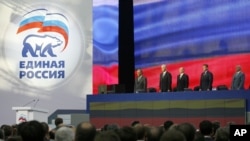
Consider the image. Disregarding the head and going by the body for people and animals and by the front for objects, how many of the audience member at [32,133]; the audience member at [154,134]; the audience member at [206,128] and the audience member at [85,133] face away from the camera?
4

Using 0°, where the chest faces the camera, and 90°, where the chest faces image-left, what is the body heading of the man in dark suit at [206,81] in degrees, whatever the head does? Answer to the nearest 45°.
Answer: approximately 45°

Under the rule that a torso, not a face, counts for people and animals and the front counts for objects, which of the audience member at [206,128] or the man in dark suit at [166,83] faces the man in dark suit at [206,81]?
the audience member

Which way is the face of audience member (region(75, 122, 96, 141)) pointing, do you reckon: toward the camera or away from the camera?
away from the camera

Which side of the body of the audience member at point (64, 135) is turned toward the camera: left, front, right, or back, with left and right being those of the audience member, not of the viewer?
back

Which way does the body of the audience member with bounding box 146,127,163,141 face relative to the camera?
away from the camera

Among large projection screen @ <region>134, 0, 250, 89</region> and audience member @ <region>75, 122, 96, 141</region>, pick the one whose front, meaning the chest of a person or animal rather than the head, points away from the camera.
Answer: the audience member

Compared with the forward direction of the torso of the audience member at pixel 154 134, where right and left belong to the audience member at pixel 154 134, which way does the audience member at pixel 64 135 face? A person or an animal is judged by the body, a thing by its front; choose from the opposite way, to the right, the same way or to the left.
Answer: the same way

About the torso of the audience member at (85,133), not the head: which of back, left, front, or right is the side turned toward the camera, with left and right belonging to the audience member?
back

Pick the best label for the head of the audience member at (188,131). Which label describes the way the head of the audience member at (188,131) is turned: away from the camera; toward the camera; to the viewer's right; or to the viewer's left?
away from the camera

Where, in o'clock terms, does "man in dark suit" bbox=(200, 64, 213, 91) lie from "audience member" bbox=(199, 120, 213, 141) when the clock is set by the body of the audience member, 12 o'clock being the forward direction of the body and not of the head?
The man in dark suit is roughly at 12 o'clock from the audience member.

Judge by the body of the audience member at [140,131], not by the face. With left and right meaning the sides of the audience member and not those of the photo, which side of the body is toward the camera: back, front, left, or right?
back

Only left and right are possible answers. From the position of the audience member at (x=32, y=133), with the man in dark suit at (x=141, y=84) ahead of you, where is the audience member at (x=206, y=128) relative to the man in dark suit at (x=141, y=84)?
right

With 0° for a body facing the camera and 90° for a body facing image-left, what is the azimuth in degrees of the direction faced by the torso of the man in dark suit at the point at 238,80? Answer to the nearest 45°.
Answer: approximately 45°

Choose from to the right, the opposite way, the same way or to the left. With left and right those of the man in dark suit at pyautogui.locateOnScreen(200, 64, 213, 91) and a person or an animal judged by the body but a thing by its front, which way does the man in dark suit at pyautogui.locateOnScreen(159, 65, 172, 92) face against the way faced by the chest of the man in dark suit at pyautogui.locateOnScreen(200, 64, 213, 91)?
the same way

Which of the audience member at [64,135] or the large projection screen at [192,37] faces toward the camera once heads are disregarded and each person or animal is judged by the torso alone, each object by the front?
the large projection screen

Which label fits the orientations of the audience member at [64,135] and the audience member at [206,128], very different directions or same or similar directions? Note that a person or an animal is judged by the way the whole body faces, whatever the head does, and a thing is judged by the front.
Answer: same or similar directions

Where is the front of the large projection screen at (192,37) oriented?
toward the camera

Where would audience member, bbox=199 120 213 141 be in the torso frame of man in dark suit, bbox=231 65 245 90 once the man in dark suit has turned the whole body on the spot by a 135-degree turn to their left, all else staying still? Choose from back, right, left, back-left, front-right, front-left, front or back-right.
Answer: right
